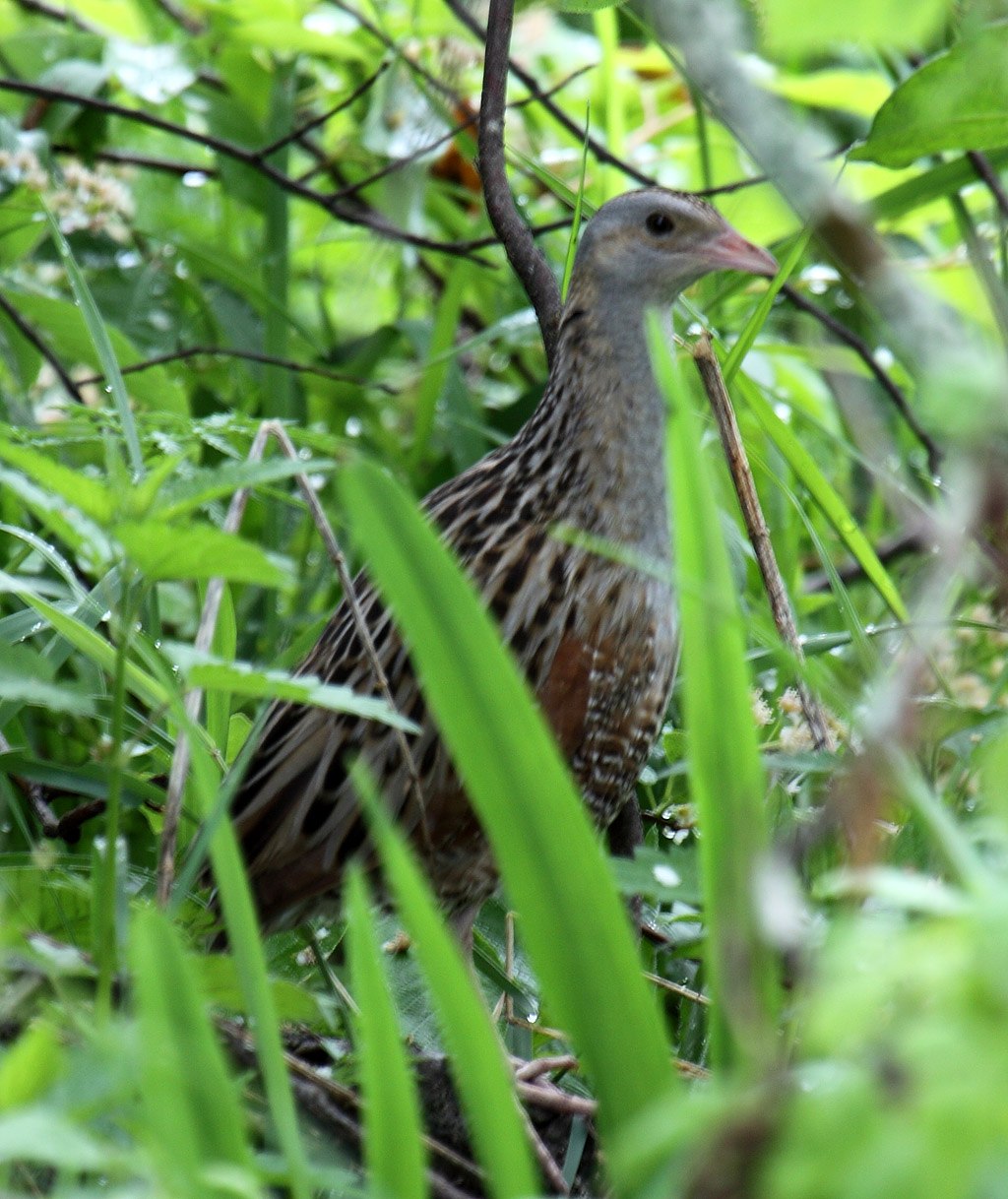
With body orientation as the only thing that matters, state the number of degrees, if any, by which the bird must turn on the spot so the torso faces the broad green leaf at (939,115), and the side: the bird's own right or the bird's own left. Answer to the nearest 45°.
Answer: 0° — it already faces it

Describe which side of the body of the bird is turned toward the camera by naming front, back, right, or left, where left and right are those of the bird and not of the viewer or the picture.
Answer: right

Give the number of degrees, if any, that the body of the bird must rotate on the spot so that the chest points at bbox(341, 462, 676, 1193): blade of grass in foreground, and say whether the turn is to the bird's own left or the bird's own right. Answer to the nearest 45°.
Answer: approximately 90° to the bird's own right

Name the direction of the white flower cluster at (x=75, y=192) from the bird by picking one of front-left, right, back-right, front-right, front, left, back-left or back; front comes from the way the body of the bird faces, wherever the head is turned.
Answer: back-left

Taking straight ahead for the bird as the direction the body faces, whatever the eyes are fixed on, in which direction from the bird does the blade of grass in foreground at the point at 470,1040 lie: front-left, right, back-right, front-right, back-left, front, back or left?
right

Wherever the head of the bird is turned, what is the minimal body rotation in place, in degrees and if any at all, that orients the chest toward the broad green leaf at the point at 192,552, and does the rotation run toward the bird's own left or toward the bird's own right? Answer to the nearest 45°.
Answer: approximately 90° to the bird's own right

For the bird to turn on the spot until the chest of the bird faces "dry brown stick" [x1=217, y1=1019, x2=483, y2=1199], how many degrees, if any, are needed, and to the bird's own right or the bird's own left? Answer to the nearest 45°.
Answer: approximately 90° to the bird's own right

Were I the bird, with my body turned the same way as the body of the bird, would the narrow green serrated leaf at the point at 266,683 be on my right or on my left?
on my right
